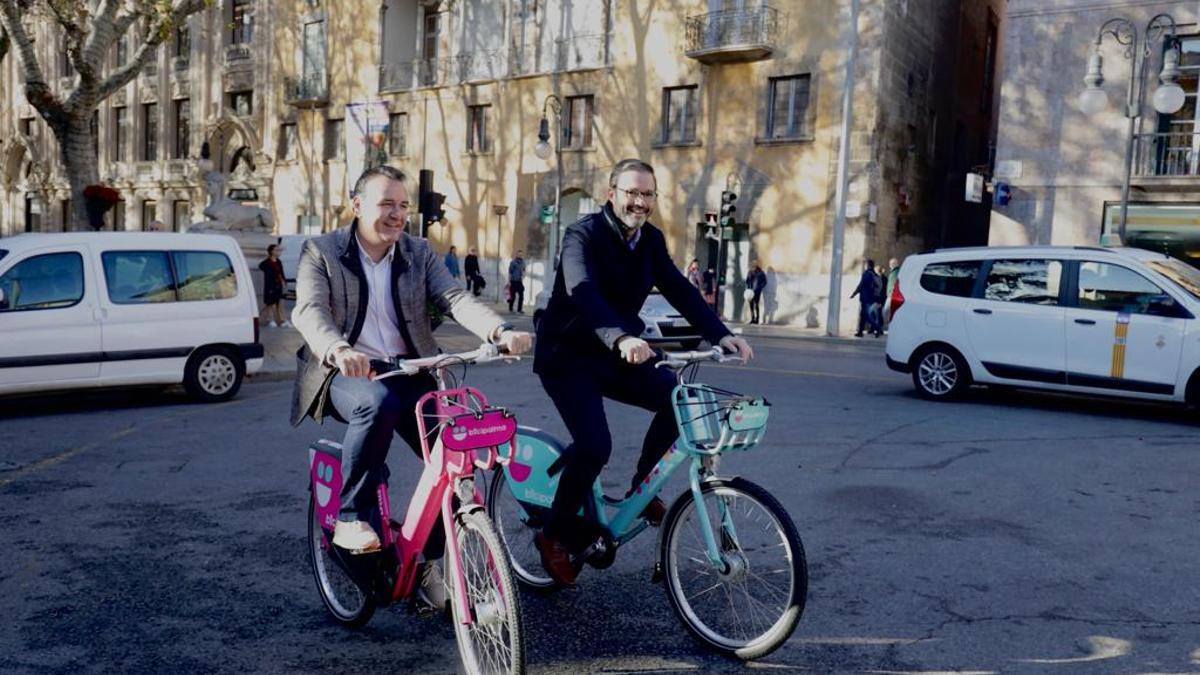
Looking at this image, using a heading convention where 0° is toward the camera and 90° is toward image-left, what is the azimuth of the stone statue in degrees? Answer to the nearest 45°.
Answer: approximately 90°

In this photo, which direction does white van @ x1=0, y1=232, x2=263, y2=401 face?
to the viewer's left

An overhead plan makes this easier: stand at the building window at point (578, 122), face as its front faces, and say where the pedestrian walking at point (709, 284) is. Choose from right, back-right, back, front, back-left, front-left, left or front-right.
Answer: front-left

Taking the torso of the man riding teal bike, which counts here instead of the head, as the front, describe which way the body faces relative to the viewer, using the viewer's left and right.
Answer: facing the viewer and to the right of the viewer

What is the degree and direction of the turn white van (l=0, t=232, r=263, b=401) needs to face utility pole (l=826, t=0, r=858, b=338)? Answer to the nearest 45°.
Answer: approximately 135° to its right

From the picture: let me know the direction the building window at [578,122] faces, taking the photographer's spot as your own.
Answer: facing the viewer

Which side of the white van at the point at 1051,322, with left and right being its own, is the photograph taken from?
right

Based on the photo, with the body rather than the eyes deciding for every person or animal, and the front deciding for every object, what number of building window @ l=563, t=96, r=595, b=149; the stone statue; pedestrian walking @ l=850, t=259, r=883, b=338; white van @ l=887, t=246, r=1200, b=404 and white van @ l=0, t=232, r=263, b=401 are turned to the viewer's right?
1

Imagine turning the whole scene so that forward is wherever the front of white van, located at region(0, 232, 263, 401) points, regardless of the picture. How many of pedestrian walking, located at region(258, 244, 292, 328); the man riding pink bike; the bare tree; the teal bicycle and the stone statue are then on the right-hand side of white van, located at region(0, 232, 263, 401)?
3

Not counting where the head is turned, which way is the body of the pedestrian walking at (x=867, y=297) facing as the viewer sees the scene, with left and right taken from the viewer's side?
facing to the left of the viewer

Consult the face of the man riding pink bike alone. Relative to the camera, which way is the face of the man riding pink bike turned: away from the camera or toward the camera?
toward the camera

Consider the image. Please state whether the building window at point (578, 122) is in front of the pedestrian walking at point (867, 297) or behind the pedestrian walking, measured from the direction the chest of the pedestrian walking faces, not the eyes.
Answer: in front

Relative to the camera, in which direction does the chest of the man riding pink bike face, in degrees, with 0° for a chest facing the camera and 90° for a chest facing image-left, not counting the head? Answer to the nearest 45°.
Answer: approximately 315°

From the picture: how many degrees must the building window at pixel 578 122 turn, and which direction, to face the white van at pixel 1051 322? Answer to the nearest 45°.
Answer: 0° — it already faces it

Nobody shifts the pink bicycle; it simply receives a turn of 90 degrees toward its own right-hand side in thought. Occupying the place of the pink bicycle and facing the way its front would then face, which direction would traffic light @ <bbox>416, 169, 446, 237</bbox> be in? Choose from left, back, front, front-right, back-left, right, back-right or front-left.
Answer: back-right

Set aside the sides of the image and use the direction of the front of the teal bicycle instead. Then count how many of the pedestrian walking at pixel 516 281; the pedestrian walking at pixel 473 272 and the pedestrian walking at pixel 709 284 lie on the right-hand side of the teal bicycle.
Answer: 0

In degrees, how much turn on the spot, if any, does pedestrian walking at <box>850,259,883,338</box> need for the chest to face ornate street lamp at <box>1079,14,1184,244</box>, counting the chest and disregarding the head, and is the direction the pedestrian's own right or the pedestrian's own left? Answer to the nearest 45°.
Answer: approximately 135° to the pedestrian's own left
